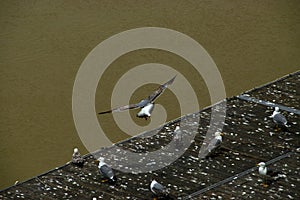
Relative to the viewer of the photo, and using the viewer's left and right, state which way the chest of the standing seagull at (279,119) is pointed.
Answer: facing away from the viewer and to the left of the viewer

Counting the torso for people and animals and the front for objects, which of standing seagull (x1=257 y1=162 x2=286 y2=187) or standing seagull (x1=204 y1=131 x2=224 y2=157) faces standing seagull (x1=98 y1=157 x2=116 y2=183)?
standing seagull (x1=257 y1=162 x2=286 y2=187)

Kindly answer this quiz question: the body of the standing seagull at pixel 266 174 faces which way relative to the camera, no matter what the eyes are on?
to the viewer's left

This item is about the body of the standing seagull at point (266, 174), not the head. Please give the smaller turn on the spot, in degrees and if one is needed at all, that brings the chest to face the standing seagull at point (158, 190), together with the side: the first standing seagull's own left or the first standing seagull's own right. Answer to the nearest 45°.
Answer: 0° — it already faces it

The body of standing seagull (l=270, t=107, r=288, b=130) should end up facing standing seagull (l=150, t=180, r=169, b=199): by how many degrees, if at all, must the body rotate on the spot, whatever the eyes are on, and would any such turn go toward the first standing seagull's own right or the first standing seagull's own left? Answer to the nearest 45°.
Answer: approximately 90° to the first standing seagull's own left
